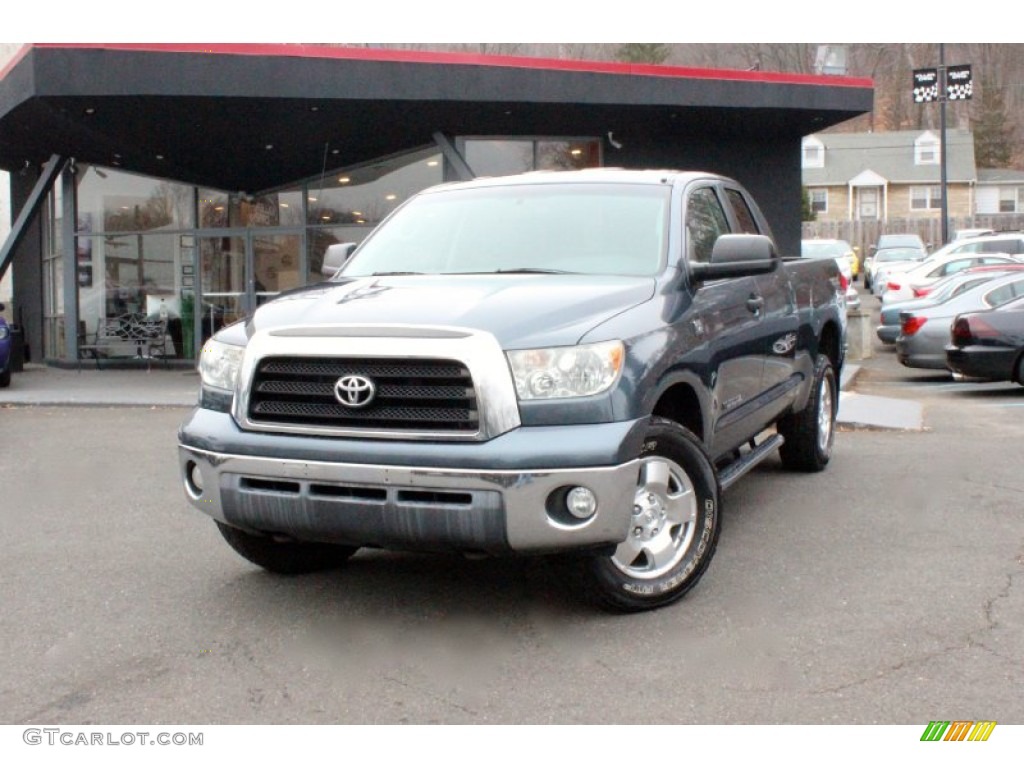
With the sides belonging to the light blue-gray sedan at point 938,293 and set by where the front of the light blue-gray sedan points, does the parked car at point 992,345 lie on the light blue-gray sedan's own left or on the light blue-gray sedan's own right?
on the light blue-gray sedan's own right

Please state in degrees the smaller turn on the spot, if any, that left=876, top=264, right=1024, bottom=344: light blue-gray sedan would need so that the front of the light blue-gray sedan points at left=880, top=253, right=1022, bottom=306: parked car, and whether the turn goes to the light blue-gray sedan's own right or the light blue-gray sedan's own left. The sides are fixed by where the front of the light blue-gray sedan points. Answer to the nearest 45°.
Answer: approximately 45° to the light blue-gray sedan's own left

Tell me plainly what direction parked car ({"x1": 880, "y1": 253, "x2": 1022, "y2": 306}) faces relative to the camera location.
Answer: facing away from the viewer and to the right of the viewer

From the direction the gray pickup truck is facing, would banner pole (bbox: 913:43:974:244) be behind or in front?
behind

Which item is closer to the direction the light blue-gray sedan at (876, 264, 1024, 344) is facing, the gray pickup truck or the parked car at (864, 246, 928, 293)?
the parked car

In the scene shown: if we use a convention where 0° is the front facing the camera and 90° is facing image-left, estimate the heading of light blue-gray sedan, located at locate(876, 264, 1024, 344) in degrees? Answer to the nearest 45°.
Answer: approximately 225°

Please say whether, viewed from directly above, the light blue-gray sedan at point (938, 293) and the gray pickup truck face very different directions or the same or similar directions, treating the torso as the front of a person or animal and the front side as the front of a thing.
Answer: very different directions

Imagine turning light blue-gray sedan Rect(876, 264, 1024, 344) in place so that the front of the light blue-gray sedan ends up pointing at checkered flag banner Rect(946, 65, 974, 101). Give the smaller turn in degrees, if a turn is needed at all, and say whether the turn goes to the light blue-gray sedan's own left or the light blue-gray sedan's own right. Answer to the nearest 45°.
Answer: approximately 45° to the light blue-gray sedan's own left

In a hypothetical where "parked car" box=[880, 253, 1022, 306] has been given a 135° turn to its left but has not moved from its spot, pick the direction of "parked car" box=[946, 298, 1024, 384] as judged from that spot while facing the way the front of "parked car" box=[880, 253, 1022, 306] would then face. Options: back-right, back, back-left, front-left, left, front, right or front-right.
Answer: left

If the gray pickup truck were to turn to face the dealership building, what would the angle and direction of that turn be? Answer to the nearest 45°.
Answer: approximately 135° to its right
